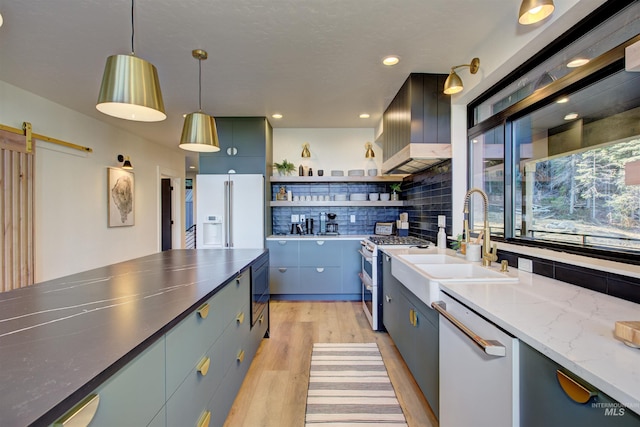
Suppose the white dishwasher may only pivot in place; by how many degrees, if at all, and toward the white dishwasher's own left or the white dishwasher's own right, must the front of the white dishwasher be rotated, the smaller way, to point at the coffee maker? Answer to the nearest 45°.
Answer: approximately 90° to the white dishwasher's own right

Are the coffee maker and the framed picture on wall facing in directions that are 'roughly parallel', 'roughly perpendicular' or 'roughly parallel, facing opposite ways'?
roughly perpendicular

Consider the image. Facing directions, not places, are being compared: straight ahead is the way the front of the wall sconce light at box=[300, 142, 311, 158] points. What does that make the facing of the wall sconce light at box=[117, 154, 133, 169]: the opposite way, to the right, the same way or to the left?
to the left

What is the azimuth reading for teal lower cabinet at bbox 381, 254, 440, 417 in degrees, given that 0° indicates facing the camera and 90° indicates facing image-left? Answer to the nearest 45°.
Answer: approximately 90°

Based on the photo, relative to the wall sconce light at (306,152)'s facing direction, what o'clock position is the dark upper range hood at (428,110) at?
The dark upper range hood is roughly at 11 o'clock from the wall sconce light.
